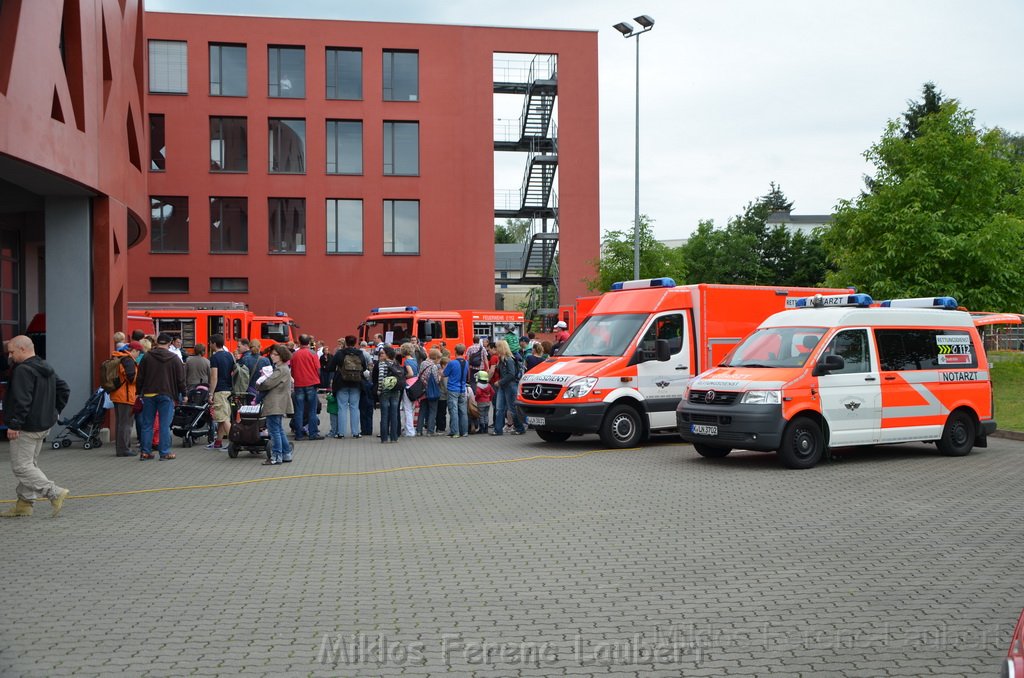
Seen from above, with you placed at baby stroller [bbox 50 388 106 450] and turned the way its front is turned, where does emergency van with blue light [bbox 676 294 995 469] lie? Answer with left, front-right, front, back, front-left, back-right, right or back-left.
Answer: back-left

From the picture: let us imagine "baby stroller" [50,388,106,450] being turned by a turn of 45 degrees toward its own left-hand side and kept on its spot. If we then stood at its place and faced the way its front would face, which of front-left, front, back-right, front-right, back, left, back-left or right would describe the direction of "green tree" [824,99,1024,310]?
back-left

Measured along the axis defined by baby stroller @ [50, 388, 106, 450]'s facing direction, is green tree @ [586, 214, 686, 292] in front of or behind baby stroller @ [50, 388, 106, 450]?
behind

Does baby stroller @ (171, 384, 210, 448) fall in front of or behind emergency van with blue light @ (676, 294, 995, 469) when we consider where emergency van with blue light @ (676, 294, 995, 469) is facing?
in front

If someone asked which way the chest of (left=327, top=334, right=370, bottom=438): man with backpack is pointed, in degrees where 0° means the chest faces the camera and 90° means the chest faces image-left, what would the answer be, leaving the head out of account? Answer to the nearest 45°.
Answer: approximately 180°

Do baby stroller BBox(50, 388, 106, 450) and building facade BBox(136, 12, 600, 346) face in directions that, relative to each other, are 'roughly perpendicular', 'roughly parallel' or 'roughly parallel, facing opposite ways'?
roughly perpendicular

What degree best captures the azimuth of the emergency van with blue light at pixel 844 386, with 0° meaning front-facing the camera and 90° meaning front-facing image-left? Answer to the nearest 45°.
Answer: approximately 45°

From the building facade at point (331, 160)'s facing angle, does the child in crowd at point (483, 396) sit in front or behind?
in front

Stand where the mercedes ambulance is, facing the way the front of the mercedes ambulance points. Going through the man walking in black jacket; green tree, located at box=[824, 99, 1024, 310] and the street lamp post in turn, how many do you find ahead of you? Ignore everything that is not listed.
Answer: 1

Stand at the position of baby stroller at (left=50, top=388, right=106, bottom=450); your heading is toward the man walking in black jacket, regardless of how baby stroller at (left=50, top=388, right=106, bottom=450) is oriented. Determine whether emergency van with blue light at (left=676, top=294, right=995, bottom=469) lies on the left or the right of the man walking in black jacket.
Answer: left

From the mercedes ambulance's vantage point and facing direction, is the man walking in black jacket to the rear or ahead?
ahead

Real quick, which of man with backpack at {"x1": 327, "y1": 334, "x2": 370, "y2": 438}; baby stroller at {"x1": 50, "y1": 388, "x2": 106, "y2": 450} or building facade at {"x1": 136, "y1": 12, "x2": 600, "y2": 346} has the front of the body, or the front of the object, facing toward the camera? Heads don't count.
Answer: the building facade

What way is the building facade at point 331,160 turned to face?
toward the camera

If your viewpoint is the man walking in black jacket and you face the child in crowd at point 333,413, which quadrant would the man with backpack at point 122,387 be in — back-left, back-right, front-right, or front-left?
front-left

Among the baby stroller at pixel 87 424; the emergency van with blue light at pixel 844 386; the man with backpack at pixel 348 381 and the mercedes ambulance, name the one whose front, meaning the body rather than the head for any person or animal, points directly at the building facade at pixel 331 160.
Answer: the man with backpack

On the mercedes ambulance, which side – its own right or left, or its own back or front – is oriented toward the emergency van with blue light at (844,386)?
left

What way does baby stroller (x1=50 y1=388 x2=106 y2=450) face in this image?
to the viewer's left

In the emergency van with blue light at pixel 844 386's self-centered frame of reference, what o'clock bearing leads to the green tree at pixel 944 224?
The green tree is roughly at 5 o'clock from the emergency van with blue light.

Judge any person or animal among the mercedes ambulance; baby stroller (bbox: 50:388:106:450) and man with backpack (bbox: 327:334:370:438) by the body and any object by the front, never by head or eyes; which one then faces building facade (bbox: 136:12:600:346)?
the man with backpack
